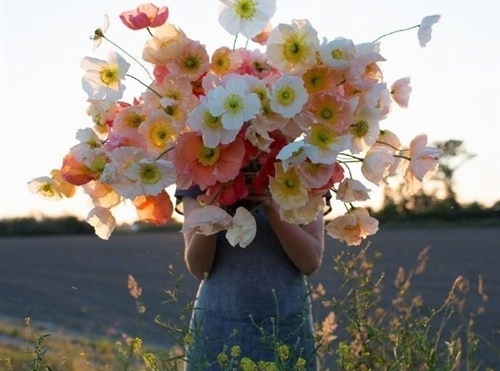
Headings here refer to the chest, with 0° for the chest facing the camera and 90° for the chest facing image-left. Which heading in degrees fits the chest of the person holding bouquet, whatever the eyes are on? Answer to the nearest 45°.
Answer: approximately 0°

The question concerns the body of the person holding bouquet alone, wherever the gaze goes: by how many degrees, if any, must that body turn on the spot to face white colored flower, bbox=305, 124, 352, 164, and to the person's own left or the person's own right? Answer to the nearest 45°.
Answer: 0° — they already face it

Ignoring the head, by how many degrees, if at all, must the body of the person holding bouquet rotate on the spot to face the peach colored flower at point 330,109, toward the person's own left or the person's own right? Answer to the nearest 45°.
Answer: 0° — they already face it

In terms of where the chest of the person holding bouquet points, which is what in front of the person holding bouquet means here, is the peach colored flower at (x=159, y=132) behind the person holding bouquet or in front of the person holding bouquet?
in front

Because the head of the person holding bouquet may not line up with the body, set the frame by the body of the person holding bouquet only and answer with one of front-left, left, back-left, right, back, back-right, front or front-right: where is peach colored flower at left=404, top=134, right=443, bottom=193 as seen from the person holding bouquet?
front-left
